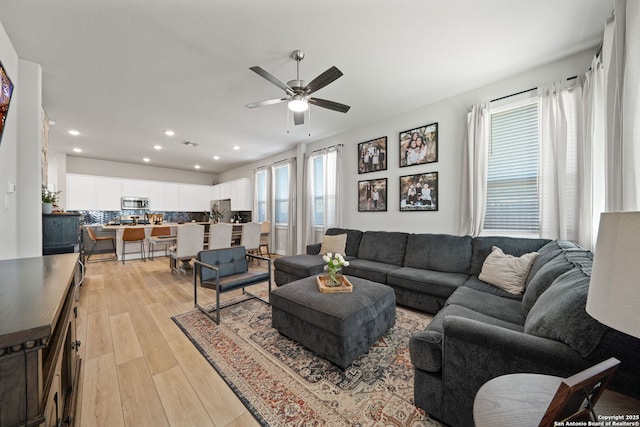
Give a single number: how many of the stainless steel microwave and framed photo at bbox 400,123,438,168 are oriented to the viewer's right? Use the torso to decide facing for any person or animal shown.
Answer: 0

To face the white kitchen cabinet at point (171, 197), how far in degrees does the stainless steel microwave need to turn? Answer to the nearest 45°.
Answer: approximately 90° to its left

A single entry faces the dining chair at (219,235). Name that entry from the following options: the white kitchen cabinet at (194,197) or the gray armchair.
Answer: the white kitchen cabinet

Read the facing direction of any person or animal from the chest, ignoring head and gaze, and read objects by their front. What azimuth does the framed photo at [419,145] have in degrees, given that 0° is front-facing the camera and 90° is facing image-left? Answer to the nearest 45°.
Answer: approximately 45°

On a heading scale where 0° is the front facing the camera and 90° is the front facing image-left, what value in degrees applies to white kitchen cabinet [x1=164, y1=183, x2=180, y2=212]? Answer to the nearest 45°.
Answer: approximately 0°

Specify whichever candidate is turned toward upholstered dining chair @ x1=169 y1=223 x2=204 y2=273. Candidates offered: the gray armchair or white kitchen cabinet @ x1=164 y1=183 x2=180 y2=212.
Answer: the white kitchen cabinet

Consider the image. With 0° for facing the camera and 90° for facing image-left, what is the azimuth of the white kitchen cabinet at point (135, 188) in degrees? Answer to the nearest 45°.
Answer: approximately 0°

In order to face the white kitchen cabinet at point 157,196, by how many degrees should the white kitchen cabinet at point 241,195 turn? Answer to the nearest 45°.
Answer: approximately 45° to its right

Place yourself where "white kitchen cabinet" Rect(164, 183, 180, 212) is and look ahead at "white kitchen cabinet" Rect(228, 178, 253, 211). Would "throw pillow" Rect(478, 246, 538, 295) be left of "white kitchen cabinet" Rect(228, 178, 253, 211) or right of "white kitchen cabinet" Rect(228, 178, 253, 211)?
right

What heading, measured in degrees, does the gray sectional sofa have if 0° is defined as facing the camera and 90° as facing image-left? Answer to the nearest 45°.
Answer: approximately 45°

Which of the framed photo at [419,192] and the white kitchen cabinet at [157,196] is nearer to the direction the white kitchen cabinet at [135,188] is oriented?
the framed photo

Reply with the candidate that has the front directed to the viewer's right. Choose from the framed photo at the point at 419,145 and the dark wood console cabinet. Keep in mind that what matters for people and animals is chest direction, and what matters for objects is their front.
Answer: the dark wood console cabinet

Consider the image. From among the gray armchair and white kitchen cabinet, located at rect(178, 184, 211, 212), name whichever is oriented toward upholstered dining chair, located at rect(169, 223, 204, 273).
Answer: the white kitchen cabinet

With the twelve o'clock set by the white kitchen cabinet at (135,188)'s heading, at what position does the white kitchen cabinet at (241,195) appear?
the white kitchen cabinet at (241,195) is roughly at 10 o'clock from the white kitchen cabinet at (135,188).
